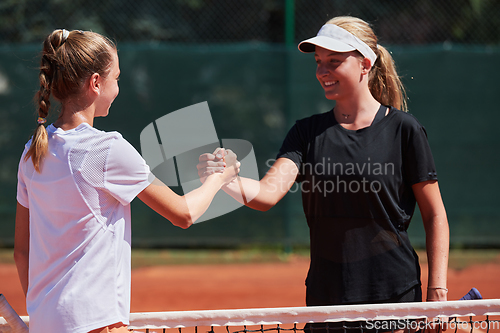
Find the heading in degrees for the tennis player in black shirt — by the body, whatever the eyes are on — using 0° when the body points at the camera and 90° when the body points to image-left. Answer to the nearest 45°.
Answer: approximately 45°
